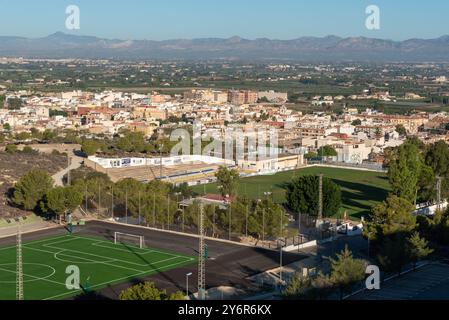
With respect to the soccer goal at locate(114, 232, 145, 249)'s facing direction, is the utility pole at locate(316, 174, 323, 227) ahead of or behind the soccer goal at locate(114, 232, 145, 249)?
behind

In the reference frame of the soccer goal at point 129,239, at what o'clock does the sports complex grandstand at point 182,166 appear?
The sports complex grandstand is roughly at 5 o'clock from the soccer goal.

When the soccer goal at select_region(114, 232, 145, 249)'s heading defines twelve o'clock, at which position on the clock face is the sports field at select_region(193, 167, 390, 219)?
The sports field is roughly at 6 o'clock from the soccer goal.

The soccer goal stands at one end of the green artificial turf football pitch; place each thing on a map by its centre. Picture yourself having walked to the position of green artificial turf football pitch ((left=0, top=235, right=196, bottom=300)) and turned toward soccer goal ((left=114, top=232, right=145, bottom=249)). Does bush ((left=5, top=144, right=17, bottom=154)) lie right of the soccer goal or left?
left

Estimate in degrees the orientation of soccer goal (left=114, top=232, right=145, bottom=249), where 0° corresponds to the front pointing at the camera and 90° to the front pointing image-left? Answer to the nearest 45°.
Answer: approximately 45°
